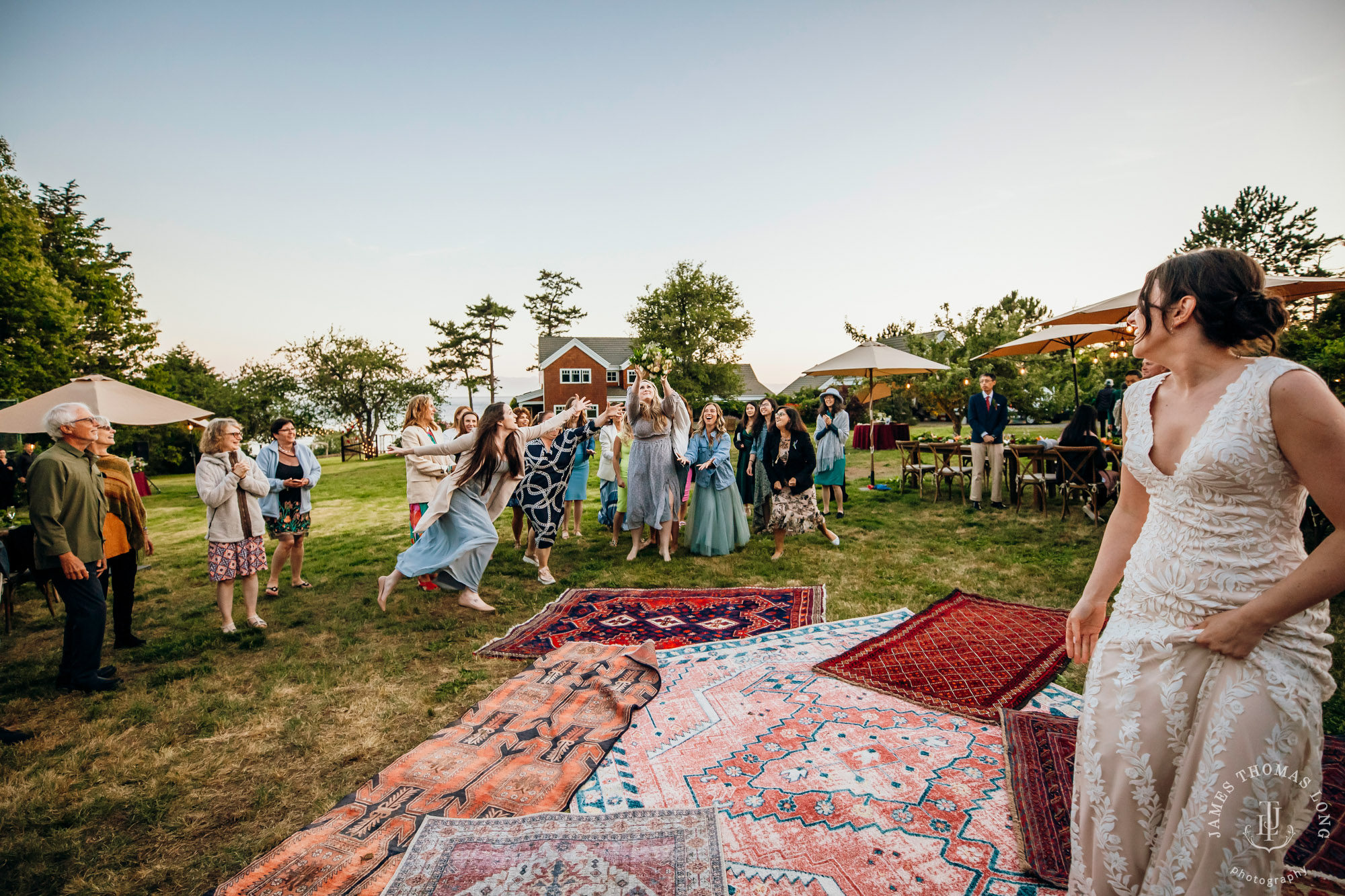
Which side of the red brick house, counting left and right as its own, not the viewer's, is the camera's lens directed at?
front

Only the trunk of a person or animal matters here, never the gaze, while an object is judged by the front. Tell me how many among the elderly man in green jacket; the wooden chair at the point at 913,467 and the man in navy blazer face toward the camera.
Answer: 1

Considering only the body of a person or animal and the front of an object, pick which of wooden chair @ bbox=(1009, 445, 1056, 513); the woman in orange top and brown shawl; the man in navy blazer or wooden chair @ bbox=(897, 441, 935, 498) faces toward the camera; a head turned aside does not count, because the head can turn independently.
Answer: the man in navy blazer

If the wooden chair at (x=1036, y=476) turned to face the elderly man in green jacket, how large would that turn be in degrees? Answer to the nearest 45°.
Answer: approximately 180°

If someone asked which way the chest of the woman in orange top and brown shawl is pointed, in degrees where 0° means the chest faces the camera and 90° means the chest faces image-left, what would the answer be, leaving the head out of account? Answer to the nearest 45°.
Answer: approximately 270°

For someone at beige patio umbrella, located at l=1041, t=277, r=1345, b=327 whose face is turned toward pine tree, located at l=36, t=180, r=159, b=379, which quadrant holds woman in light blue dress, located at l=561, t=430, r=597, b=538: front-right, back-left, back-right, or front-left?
front-left

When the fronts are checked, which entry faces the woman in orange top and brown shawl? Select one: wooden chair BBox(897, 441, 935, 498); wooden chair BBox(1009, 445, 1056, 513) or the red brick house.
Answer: the red brick house

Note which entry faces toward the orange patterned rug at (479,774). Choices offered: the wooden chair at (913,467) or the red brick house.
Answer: the red brick house

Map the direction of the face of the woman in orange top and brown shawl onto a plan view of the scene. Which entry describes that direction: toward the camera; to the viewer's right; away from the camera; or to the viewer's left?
to the viewer's right

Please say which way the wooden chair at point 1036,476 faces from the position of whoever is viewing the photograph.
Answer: facing away from the viewer and to the right of the viewer

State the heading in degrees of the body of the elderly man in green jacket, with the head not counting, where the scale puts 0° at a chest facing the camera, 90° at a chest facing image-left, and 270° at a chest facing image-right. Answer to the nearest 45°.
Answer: approximately 270°

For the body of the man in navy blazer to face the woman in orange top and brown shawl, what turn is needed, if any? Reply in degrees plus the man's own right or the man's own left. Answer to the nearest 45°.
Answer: approximately 45° to the man's own right

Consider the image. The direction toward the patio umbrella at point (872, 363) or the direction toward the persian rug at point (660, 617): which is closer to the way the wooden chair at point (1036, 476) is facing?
the patio umbrella

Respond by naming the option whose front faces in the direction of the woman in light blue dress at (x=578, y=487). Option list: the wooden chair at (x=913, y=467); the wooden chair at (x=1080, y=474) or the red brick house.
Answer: the red brick house
